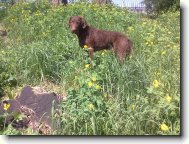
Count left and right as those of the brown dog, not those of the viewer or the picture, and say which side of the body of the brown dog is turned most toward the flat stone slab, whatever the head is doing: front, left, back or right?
left

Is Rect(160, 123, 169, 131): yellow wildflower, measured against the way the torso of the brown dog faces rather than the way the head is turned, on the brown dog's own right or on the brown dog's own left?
on the brown dog's own left

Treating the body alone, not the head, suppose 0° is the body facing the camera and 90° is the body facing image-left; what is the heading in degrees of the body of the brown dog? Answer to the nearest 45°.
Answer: approximately 90°

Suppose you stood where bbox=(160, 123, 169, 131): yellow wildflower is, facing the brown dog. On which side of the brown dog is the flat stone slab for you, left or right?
left
